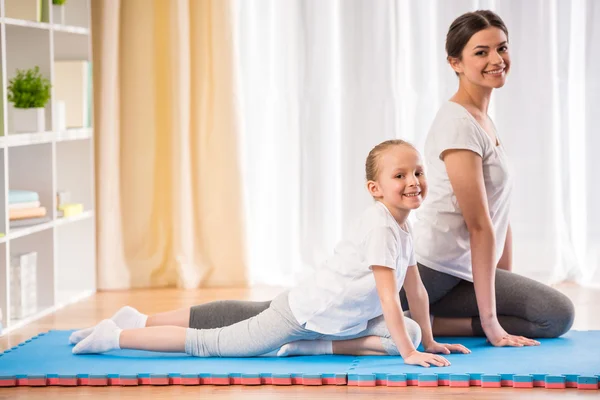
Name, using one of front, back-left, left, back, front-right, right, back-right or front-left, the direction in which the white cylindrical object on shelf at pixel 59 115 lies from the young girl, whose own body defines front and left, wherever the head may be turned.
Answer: back-left

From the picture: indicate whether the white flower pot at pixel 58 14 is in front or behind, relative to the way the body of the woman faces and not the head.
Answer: behind

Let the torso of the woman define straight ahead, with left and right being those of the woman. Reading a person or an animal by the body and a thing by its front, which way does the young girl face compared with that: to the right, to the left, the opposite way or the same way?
the same way

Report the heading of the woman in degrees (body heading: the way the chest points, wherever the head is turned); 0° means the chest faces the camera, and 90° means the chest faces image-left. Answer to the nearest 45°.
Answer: approximately 270°

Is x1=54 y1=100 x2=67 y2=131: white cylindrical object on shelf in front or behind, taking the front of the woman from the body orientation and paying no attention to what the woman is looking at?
behind

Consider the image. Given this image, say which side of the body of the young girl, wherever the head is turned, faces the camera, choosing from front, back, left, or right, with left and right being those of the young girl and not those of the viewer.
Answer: right

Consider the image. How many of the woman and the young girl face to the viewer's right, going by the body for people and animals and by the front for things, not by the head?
2

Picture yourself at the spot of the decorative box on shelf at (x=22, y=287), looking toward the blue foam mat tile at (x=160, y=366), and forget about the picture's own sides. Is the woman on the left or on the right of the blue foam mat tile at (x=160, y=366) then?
left

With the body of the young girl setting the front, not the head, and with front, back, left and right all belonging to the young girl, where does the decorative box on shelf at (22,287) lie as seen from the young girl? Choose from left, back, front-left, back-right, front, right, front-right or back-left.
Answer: back-left

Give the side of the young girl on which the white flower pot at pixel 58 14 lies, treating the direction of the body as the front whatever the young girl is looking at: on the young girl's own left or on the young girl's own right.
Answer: on the young girl's own left
